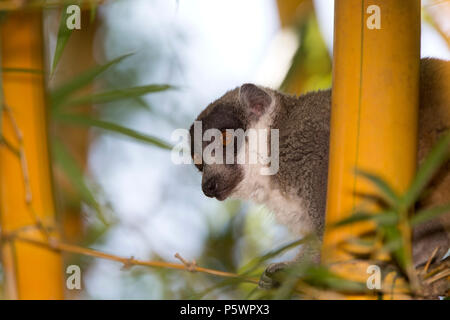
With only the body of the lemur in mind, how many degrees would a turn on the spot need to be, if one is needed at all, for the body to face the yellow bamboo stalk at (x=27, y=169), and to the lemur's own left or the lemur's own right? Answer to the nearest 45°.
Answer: approximately 45° to the lemur's own left

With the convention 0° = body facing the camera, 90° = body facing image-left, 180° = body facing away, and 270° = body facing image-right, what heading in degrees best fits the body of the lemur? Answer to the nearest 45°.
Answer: approximately 90°
